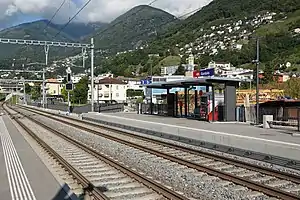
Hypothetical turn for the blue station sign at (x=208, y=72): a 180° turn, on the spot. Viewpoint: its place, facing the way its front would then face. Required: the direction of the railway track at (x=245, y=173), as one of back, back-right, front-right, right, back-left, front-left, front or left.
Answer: back-right

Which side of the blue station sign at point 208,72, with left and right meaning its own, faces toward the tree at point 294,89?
back

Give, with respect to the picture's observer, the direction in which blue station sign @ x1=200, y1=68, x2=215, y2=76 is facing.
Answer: facing the viewer and to the left of the viewer

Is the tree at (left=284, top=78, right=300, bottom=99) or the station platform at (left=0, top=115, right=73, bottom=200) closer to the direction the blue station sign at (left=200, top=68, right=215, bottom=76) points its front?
the station platform

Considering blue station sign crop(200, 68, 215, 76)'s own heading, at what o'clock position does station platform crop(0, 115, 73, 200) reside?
The station platform is roughly at 11 o'clock from the blue station sign.

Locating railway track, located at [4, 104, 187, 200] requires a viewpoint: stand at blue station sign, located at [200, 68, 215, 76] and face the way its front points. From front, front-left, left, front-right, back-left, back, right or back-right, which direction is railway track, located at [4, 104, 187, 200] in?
front-left

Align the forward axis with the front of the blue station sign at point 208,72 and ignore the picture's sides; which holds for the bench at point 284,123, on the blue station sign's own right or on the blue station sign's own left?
on the blue station sign's own left

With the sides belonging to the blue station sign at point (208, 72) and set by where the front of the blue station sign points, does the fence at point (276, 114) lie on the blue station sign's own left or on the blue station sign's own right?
on the blue station sign's own left
